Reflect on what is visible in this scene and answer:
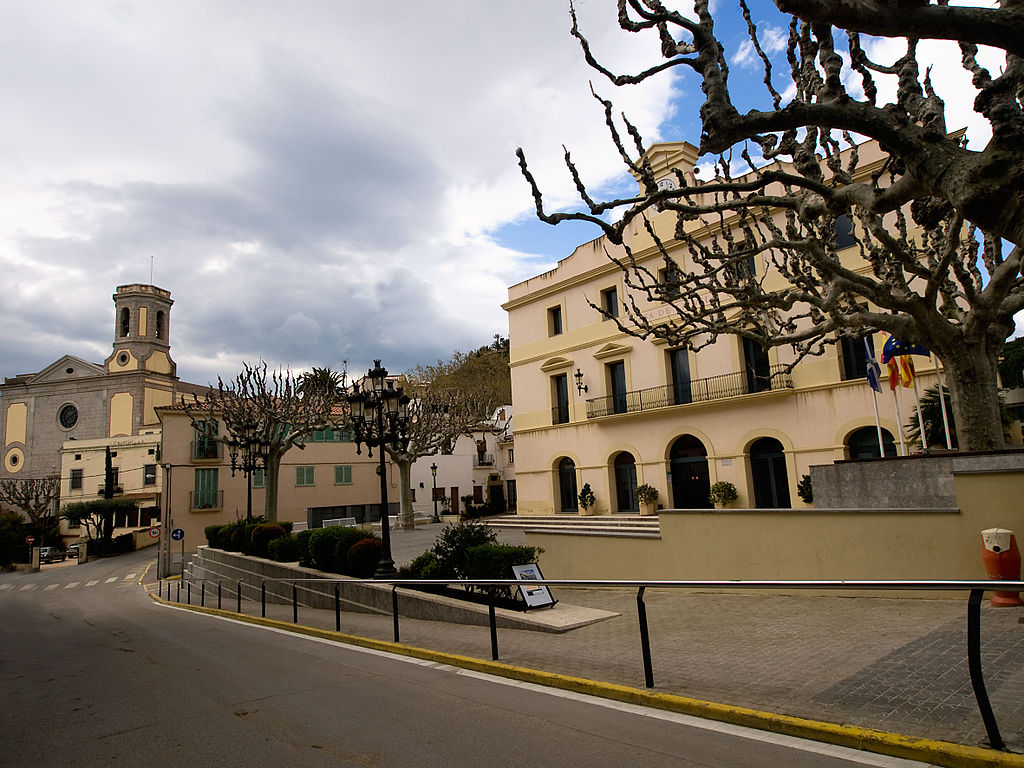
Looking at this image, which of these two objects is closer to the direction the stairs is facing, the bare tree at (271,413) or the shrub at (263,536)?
the shrub

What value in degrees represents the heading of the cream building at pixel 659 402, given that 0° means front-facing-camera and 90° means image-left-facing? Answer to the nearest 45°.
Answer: approximately 45°

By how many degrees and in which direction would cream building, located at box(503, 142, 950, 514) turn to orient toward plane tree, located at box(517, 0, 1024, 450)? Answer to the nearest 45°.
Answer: approximately 45° to its left

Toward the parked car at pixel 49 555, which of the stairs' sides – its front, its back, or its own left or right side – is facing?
right

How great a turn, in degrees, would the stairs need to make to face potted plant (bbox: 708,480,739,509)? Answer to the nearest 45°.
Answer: approximately 90° to its left

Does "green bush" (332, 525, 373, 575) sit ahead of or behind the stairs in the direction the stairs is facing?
ahead

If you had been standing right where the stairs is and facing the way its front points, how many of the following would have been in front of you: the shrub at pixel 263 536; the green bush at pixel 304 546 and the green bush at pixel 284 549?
3

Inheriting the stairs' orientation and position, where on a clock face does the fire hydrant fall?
The fire hydrant is roughly at 10 o'clock from the stairs.

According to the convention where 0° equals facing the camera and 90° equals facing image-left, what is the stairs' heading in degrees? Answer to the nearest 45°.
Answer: approximately 45°

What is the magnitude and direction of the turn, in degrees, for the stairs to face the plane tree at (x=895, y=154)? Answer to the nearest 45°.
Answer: approximately 45° to its left

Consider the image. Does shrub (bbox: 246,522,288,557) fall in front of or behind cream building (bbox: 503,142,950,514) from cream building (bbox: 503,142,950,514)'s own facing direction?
in front

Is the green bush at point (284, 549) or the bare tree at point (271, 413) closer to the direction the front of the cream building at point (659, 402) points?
the green bush

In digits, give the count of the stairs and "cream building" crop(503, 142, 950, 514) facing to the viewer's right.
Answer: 0

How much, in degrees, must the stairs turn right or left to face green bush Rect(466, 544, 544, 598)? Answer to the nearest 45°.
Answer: approximately 45° to its left
